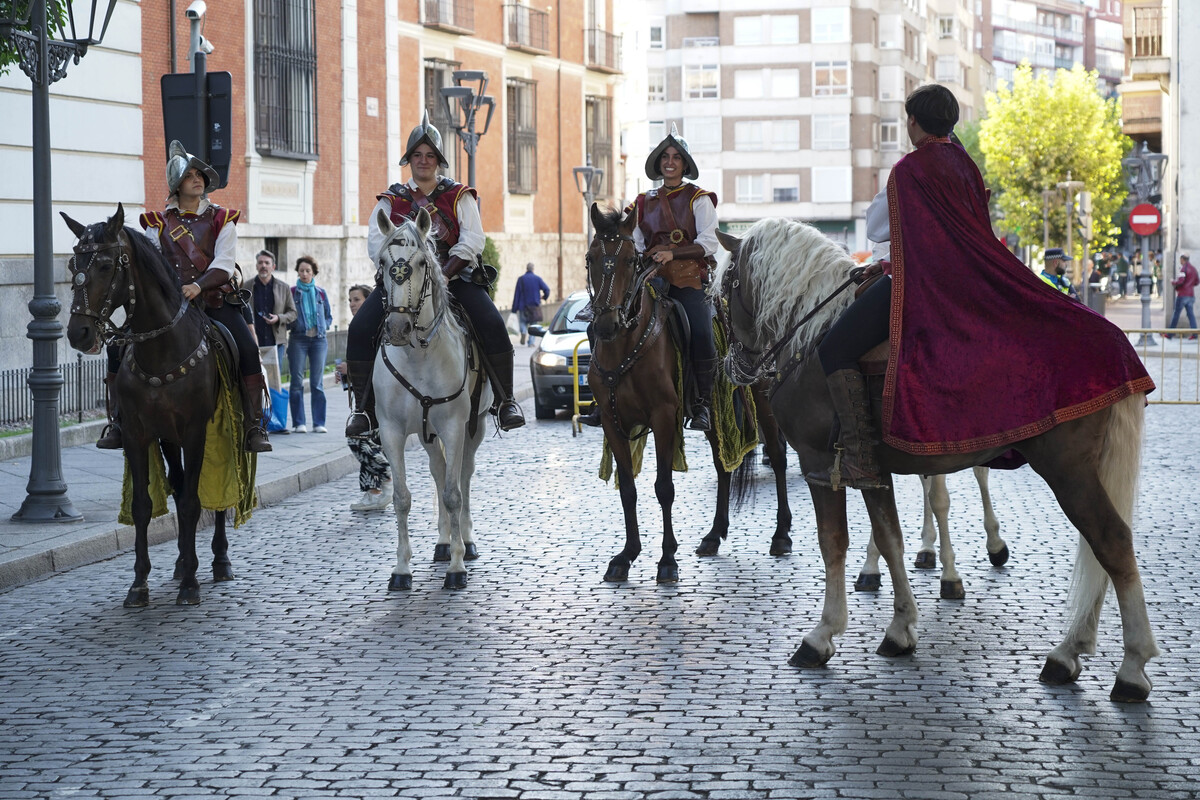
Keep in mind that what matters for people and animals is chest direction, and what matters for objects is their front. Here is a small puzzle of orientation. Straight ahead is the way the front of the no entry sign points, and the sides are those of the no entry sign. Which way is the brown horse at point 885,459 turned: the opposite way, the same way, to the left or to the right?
to the right

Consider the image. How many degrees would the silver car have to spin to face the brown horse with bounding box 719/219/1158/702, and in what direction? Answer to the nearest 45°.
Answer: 0° — it already faces it

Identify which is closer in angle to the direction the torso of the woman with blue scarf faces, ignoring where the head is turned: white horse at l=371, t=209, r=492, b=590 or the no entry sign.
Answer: the white horse

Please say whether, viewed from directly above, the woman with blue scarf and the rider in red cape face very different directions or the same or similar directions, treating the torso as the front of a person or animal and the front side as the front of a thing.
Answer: very different directions

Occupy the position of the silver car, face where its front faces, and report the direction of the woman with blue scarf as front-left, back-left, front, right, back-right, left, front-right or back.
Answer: front-right

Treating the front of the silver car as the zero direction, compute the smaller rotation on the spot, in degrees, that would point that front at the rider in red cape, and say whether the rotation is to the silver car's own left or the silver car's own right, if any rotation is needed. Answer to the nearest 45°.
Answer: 0° — it already faces them

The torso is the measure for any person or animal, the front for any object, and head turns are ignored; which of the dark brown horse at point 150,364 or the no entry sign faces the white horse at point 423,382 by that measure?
the no entry sign

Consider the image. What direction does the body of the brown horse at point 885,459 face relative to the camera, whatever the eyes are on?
to the viewer's left

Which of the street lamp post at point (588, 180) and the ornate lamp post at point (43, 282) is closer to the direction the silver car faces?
the ornate lamp post

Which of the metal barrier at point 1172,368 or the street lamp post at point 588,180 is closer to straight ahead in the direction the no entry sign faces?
the metal barrier

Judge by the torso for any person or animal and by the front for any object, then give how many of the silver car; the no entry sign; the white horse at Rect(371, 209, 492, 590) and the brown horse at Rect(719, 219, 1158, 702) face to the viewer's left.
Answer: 1

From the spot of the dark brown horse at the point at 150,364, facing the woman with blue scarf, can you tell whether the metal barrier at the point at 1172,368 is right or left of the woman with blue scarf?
right
